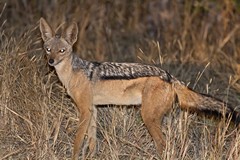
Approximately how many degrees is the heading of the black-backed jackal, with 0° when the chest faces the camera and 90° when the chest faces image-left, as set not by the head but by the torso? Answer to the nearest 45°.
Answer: approximately 90°
